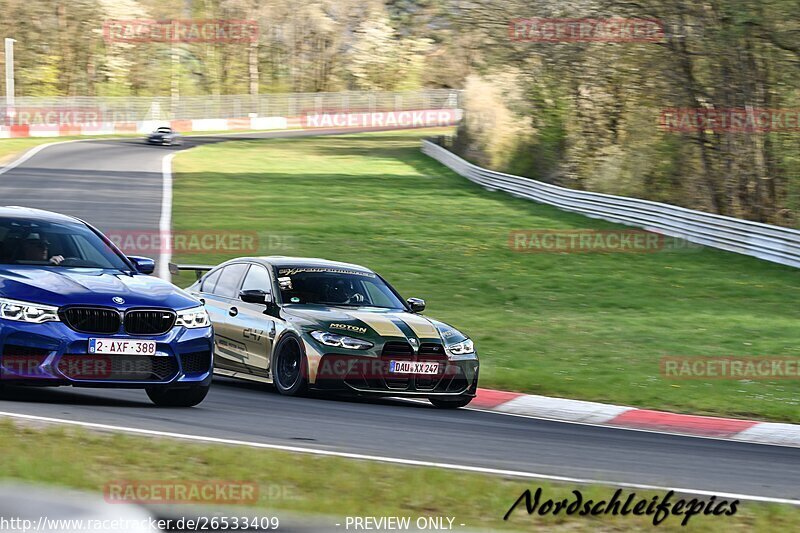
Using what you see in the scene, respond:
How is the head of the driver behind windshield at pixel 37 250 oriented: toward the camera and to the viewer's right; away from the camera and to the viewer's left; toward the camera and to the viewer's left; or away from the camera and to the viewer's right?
toward the camera and to the viewer's right

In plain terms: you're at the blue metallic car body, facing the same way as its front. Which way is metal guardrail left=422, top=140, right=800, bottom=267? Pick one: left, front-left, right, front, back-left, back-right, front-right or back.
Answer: left

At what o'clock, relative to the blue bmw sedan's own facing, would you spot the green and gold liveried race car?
The green and gold liveried race car is roughly at 9 o'clock from the blue bmw sedan.

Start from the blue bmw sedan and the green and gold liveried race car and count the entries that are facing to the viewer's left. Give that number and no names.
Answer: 0

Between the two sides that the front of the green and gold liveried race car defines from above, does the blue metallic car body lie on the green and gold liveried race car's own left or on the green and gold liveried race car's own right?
on the green and gold liveried race car's own right

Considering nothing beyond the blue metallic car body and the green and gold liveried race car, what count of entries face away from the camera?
0

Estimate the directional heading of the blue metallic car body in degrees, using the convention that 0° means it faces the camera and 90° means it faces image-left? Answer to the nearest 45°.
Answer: approximately 315°

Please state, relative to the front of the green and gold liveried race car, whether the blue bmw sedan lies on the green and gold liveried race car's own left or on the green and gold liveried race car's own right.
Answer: on the green and gold liveried race car's own right

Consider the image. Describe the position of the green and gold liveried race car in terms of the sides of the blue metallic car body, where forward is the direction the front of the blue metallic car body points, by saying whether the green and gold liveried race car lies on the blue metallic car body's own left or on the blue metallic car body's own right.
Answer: on the blue metallic car body's own left

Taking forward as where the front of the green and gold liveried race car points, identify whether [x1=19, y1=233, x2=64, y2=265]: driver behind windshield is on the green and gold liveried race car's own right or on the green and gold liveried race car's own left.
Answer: on the green and gold liveried race car's own right
